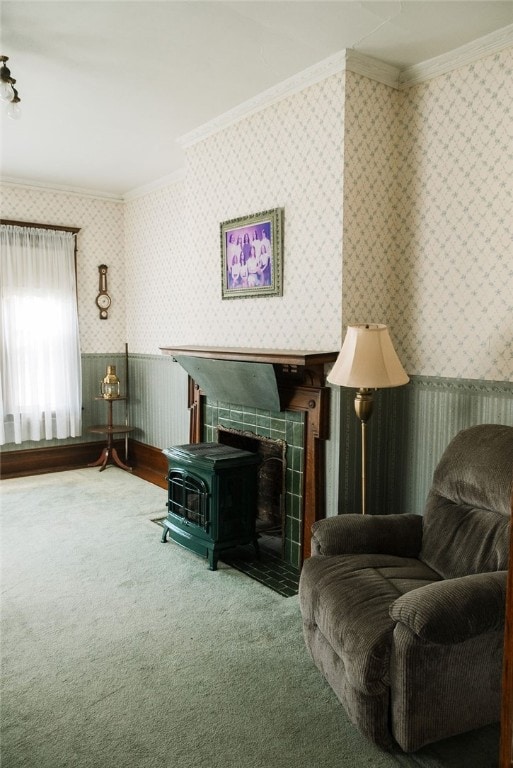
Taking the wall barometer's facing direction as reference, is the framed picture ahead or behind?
ahead

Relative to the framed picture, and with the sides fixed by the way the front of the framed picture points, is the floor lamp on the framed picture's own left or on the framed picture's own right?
on the framed picture's own left

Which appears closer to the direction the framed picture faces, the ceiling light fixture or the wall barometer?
the ceiling light fixture

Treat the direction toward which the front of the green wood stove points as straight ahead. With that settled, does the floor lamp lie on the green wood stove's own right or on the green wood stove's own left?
on the green wood stove's own left

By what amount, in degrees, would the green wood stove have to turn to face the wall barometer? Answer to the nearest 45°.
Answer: approximately 135° to its right

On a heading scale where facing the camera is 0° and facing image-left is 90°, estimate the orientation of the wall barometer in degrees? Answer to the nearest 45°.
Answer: approximately 0°

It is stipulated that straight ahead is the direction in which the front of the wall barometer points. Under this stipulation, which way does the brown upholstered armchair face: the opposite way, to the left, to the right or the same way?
to the right

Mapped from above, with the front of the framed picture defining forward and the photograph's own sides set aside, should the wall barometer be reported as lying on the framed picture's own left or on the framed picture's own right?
on the framed picture's own right

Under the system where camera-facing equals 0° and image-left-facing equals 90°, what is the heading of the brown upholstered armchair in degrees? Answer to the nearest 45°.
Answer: approximately 45°
